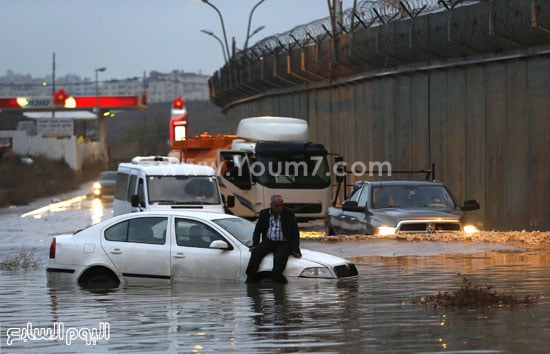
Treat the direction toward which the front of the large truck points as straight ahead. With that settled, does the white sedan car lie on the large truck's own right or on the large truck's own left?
on the large truck's own right

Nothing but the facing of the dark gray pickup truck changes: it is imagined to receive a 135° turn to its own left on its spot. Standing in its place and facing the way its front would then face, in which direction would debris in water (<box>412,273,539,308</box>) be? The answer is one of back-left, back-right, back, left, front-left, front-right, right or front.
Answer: back

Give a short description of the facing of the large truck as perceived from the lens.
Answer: facing the viewer and to the right of the viewer

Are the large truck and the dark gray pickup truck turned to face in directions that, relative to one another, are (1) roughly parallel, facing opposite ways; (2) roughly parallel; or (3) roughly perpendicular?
roughly parallel

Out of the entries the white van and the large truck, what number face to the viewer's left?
0

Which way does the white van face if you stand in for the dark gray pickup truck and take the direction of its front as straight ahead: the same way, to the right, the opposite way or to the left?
the same way

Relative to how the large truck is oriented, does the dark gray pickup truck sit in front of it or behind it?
in front

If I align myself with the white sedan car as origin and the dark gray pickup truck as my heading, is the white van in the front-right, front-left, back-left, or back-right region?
front-left

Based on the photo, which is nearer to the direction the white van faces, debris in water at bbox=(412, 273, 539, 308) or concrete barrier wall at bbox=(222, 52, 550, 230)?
the debris in water

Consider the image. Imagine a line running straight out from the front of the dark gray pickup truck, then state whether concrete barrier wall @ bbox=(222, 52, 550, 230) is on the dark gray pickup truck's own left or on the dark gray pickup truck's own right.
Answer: on the dark gray pickup truck's own left

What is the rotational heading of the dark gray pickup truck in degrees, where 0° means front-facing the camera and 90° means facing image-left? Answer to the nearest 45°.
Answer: approximately 315°

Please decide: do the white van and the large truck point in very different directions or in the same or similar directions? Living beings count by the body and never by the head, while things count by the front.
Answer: same or similar directions

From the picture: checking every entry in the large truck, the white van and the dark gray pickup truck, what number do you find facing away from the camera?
0

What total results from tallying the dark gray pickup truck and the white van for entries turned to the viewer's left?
0
